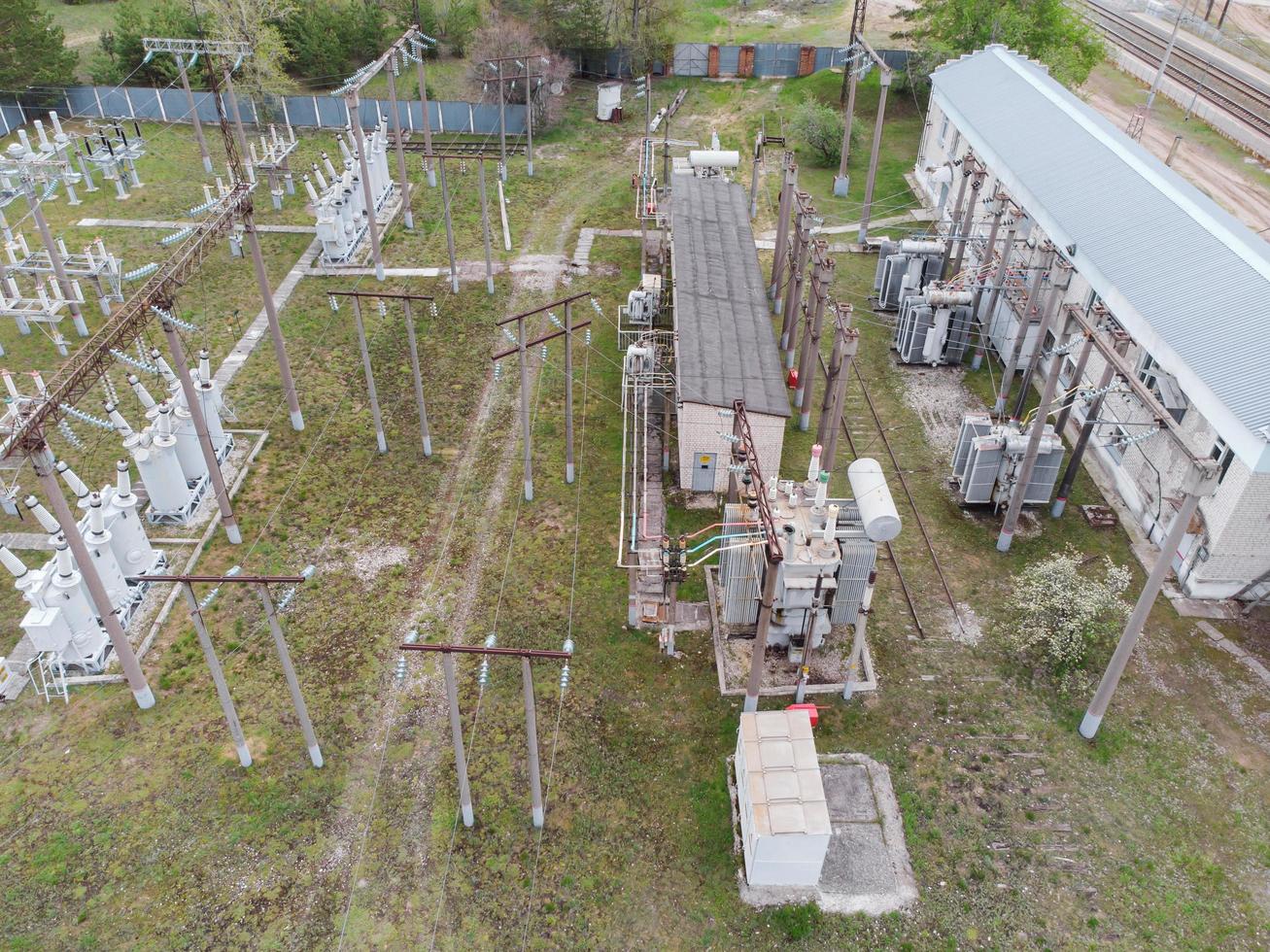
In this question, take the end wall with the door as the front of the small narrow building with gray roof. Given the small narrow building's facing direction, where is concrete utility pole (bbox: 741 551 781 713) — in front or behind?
in front

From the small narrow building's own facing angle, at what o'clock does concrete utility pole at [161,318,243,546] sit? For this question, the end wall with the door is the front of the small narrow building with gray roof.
The concrete utility pole is roughly at 2 o'clock from the small narrow building with gray roof.

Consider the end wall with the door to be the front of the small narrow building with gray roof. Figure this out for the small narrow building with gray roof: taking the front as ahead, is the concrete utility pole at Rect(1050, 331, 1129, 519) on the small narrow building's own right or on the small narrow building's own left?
on the small narrow building's own left

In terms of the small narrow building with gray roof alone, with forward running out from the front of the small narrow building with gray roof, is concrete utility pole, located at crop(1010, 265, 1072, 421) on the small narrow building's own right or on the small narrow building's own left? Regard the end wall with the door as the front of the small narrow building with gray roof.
on the small narrow building's own left

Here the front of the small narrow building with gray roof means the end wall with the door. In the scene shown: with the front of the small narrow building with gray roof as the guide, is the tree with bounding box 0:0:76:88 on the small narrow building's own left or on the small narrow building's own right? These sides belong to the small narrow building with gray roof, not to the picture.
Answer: on the small narrow building's own right

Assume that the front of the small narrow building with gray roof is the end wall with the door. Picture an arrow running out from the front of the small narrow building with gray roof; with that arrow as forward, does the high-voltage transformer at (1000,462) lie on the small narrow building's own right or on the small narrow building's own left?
on the small narrow building's own left

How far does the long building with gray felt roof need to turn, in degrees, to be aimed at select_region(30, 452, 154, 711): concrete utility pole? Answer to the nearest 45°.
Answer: approximately 45° to its right

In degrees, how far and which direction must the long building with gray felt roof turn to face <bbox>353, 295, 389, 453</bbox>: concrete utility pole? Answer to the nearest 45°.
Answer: approximately 90° to its right
